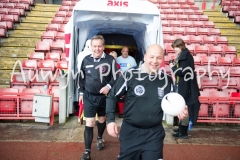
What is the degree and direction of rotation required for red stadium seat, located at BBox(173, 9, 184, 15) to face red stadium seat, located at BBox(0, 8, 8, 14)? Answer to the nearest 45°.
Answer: approximately 45° to its right

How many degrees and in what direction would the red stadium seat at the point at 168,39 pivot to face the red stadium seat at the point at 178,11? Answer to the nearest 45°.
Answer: approximately 180°

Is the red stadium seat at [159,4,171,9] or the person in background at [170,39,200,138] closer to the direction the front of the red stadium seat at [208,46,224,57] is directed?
the person in background

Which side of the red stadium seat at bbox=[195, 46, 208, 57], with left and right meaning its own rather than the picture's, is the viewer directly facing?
front

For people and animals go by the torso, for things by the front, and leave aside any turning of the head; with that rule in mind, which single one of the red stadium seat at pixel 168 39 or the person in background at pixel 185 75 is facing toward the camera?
the red stadium seat

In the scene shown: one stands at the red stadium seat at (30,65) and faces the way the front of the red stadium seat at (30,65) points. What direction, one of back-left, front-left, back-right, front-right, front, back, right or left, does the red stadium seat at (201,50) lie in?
left

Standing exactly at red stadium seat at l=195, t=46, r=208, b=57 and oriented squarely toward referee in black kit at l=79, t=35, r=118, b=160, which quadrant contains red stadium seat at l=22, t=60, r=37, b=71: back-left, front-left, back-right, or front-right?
front-right

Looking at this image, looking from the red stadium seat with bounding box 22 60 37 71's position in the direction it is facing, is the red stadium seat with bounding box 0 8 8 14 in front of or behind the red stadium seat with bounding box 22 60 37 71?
behind

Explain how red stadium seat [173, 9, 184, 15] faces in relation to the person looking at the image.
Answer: facing the viewer

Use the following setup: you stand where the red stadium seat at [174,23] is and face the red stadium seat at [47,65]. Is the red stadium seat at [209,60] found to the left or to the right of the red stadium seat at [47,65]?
left

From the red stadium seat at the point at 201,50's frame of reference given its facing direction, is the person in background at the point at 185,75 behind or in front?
in front

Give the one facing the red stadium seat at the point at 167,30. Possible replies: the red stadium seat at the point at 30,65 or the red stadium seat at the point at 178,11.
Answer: the red stadium seat at the point at 178,11
